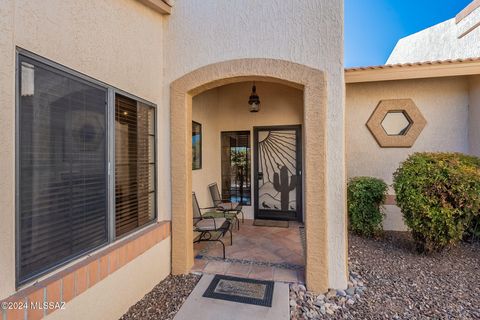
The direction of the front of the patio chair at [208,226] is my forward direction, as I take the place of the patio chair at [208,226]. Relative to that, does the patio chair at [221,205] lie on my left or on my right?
on my left

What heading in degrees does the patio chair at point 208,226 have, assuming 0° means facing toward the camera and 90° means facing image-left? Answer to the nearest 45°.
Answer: approximately 270°

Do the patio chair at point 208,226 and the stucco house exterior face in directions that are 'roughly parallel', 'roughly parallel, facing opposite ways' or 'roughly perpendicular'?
roughly perpendicular

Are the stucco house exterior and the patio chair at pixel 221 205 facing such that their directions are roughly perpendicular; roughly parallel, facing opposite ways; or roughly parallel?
roughly perpendicular

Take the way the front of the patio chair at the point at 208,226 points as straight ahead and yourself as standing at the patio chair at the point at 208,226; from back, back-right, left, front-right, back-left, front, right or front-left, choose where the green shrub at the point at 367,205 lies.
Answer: front

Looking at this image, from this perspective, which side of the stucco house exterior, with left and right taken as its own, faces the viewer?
front

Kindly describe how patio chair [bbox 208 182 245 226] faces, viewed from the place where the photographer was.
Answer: facing to the right of the viewer

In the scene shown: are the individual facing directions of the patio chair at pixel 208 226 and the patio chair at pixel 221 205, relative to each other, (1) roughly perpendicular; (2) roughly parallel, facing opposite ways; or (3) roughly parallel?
roughly parallel

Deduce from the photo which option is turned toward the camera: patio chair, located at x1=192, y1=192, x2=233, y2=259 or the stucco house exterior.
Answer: the stucco house exterior
